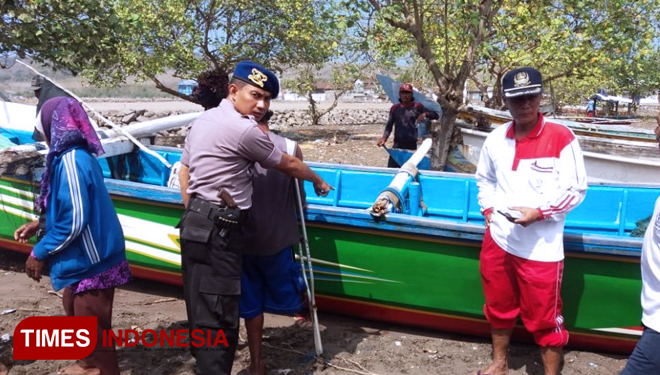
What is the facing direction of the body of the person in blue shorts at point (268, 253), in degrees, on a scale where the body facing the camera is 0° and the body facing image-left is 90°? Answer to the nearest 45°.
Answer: approximately 180°

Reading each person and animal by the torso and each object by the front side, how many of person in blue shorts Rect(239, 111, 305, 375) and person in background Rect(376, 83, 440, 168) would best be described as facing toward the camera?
1

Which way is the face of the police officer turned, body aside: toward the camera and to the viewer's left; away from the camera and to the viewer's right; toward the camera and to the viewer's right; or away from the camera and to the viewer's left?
toward the camera and to the viewer's right

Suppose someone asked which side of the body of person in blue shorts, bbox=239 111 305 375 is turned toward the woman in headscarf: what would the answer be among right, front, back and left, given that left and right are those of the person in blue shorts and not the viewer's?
left

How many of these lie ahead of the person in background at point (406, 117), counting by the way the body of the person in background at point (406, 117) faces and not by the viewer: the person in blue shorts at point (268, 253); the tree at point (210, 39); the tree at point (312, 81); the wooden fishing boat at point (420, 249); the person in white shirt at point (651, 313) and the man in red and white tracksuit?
4

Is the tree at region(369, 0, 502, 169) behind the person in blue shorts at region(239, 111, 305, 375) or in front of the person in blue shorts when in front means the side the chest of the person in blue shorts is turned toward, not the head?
in front

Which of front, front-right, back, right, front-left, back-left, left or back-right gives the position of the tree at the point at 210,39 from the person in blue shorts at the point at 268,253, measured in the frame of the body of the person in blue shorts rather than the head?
front

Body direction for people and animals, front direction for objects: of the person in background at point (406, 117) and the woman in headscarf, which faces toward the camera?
the person in background

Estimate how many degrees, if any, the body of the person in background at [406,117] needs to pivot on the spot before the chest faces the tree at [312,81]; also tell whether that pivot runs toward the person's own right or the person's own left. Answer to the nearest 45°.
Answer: approximately 180°
